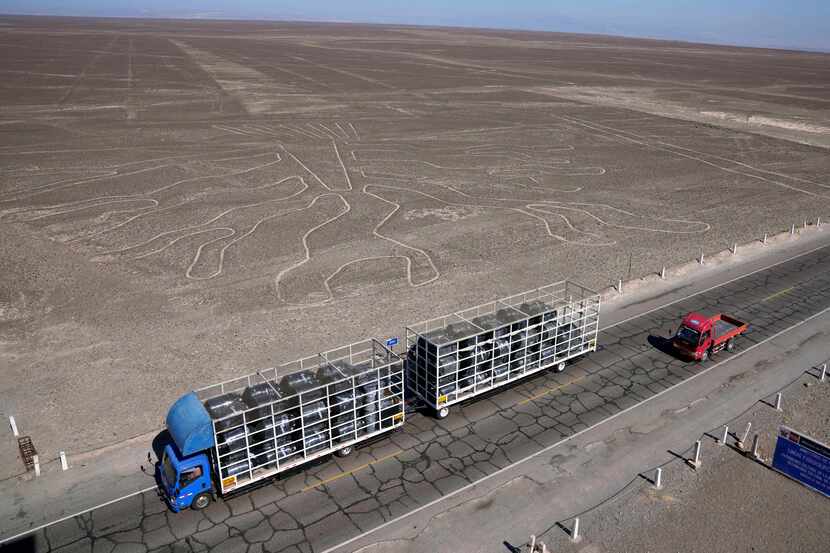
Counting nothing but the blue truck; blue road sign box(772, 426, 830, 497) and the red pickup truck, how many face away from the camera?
0

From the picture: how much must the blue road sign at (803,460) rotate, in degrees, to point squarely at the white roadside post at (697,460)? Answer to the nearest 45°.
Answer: approximately 45° to its right

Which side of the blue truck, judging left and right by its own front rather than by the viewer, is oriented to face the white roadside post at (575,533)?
left

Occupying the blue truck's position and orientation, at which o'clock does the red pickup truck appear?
The red pickup truck is roughly at 7 o'clock from the blue truck.

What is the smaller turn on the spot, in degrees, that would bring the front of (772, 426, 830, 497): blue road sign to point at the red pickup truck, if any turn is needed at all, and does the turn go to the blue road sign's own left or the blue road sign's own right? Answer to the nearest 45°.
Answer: approximately 90° to the blue road sign's own right

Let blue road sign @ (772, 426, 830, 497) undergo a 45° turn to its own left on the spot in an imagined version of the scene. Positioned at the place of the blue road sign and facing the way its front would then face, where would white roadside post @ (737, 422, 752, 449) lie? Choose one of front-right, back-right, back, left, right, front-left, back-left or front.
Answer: back-right

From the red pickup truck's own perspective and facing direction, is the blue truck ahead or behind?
ahead

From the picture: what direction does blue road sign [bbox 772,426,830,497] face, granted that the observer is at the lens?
facing the viewer and to the left of the viewer

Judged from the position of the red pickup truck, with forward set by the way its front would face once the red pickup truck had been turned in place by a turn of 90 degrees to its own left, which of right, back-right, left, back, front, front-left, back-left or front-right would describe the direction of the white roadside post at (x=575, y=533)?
front-right

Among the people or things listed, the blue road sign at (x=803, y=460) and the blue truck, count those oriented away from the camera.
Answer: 0

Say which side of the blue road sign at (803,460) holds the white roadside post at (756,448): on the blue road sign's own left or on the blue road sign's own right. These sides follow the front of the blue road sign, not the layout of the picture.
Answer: on the blue road sign's own right

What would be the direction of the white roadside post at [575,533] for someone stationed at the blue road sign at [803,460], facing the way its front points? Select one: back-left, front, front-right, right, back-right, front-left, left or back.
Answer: front

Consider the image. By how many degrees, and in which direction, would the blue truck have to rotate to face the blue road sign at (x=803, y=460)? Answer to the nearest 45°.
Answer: approximately 135° to its left

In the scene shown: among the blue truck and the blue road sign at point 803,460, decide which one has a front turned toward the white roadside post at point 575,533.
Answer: the blue road sign

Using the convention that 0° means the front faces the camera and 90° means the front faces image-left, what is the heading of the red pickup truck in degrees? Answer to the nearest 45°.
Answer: approximately 45°
